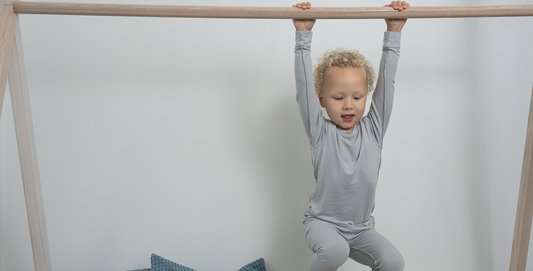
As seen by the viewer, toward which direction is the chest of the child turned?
toward the camera

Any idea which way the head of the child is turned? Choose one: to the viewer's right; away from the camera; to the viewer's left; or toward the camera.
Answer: toward the camera

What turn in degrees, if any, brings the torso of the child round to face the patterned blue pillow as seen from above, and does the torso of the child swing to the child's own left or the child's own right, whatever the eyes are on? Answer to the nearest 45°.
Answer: approximately 90° to the child's own right
